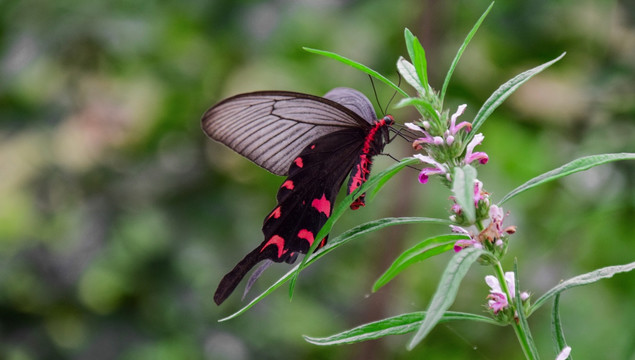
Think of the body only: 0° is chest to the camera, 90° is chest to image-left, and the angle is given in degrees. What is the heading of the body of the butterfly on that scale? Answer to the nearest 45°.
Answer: approximately 270°
